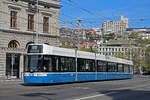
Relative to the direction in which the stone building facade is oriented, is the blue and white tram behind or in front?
in front

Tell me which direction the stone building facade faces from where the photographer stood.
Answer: facing the viewer and to the right of the viewer

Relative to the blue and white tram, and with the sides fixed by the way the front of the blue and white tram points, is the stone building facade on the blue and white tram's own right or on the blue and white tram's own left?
on the blue and white tram's own right

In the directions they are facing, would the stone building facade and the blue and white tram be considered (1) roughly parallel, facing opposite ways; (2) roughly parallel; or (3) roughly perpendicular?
roughly perpendicular

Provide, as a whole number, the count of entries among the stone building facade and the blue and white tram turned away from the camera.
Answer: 0
